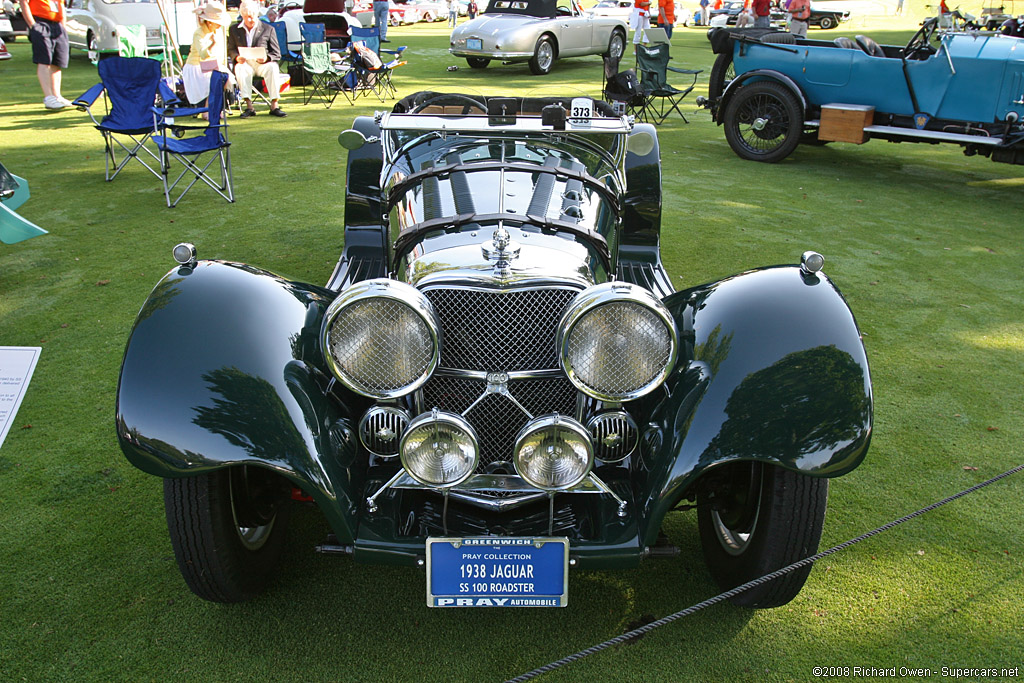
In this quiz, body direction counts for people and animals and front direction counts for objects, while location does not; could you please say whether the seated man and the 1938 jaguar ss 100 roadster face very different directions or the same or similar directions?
same or similar directions

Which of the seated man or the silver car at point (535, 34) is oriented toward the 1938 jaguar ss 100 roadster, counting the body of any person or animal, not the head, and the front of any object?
the seated man

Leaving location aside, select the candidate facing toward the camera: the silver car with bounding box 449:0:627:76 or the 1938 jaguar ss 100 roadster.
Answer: the 1938 jaguar ss 100 roadster

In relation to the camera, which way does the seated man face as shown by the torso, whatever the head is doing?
toward the camera

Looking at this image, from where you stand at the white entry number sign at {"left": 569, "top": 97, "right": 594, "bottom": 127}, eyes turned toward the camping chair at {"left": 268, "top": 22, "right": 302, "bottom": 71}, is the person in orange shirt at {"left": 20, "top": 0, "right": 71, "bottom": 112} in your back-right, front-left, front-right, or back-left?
front-left

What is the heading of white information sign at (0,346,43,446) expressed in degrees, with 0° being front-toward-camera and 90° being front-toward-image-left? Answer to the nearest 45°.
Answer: approximately 0°

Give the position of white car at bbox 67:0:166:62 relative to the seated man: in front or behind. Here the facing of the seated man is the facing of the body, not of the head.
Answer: behind

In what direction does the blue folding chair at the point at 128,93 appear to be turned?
toward the camera

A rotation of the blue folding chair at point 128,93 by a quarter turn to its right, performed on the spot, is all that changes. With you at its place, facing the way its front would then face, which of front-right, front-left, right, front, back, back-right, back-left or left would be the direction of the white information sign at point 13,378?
left

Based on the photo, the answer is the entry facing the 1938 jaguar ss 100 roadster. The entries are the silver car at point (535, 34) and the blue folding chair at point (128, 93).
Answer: the blue folding chair

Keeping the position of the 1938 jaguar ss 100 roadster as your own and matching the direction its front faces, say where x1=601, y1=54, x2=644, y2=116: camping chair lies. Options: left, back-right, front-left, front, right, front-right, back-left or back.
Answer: back

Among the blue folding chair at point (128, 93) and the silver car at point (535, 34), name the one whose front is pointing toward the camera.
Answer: the blue folding chair

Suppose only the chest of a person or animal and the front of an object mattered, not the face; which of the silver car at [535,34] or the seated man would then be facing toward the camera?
the seated man

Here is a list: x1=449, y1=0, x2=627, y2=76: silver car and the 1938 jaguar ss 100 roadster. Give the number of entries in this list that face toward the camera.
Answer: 1
